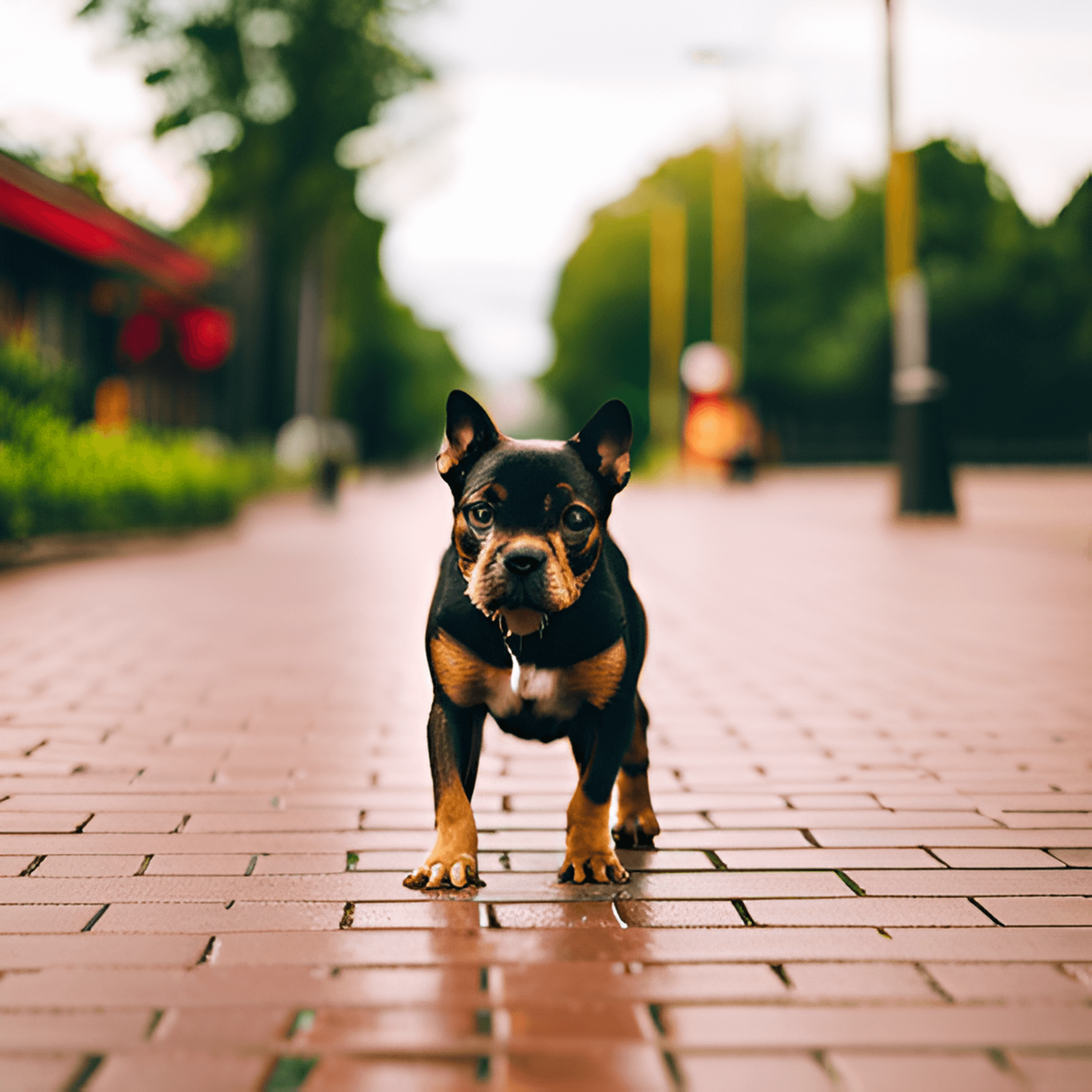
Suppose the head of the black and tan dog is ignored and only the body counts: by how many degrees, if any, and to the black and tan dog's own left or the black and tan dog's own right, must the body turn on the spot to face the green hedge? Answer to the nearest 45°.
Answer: approximately 135° to the black and tan dog's own right

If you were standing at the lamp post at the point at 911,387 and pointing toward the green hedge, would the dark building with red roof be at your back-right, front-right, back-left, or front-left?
front-right

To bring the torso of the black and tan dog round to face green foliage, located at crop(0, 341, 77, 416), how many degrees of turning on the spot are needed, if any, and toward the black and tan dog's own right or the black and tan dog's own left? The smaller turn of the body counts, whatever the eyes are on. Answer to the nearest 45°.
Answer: approximately 135° to the black and tan dog's own right

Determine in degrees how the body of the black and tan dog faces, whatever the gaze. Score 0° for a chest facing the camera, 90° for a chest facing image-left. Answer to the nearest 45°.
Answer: approximately 0°

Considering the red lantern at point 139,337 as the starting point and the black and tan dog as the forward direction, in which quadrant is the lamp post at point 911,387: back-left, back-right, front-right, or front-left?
front-left

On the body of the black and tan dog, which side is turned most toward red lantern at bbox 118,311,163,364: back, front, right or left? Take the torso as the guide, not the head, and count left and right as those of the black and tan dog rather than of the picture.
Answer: back

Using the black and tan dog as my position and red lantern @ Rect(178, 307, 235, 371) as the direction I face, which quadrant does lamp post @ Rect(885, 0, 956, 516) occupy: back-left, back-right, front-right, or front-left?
front-right

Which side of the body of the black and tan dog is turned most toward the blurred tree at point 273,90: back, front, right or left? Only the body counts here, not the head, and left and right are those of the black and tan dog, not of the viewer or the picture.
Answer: back

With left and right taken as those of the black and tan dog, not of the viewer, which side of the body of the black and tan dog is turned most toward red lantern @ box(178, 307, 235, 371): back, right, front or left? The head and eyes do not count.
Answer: back
